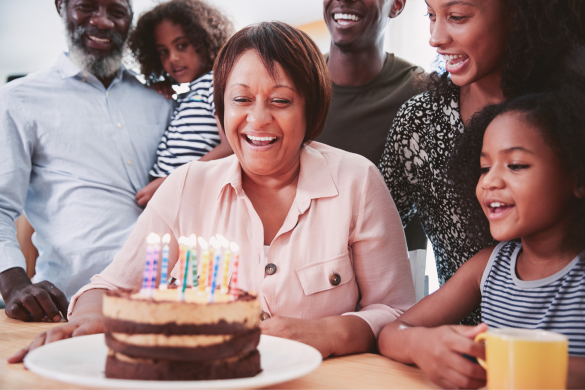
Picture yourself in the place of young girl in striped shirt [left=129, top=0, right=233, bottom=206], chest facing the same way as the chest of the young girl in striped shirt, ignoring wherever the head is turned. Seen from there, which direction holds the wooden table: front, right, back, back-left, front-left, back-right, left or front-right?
front-left

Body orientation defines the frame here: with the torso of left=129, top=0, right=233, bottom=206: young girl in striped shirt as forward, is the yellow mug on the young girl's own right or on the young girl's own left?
on the young girl's own left

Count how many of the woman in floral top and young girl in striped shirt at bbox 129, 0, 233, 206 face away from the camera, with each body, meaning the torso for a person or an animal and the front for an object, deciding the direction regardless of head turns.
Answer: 0

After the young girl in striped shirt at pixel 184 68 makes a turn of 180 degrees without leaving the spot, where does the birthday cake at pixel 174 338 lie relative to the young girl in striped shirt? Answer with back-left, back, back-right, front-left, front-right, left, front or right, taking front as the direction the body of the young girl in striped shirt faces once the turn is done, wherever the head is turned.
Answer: back-right

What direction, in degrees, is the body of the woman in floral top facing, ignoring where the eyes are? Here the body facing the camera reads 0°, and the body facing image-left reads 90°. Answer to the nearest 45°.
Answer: approximately 45°

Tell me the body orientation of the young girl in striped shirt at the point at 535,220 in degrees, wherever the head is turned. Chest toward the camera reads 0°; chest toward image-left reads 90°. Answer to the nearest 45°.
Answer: approximately 45°

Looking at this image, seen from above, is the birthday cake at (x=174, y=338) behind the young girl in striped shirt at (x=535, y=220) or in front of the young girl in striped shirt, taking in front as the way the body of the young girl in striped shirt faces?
in front
